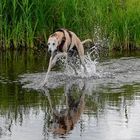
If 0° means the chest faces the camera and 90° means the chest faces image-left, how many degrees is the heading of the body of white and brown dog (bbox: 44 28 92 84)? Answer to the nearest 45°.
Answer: approximately 45°
